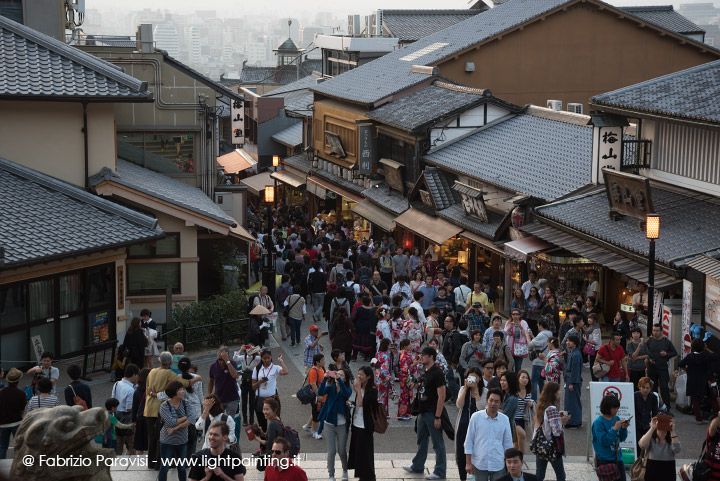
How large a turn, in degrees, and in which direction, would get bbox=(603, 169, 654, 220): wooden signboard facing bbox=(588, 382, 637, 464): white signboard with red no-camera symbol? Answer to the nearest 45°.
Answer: approximately 45° to its left

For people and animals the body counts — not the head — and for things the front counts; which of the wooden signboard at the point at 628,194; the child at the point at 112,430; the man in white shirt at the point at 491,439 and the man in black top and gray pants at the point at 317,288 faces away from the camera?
the man in black top and gray pants

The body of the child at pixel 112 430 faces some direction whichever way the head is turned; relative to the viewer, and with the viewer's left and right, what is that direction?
facing to the right of the viewer

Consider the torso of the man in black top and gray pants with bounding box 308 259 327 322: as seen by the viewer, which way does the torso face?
away from the camera

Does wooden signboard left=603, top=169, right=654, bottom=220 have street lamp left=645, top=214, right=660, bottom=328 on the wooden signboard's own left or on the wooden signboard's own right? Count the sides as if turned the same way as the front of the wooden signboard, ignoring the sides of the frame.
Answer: on the wooden signboard's own left

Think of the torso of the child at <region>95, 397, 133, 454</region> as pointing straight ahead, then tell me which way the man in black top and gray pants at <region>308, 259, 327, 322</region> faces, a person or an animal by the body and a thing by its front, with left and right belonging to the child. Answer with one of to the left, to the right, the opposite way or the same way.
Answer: to the left

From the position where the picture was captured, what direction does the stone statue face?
facing to the right of the viewer

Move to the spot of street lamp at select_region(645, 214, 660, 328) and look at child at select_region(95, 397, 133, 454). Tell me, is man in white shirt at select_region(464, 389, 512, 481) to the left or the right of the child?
left

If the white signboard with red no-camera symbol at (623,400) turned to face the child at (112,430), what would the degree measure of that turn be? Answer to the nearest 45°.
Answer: approximately 90° to its right

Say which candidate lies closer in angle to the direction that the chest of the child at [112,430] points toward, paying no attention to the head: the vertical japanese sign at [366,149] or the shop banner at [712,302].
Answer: the shop banner

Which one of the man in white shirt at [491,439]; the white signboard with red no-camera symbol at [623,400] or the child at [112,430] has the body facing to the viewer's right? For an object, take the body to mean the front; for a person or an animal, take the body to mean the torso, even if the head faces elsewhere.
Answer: the child

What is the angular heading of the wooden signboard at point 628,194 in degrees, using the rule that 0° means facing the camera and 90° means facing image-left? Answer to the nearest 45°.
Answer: approximately 45°

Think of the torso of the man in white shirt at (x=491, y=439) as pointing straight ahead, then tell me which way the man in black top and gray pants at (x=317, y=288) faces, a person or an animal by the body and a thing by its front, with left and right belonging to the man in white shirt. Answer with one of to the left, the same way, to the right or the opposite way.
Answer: the opposite way

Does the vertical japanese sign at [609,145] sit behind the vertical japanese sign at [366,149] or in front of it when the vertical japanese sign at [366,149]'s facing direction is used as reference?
in front
